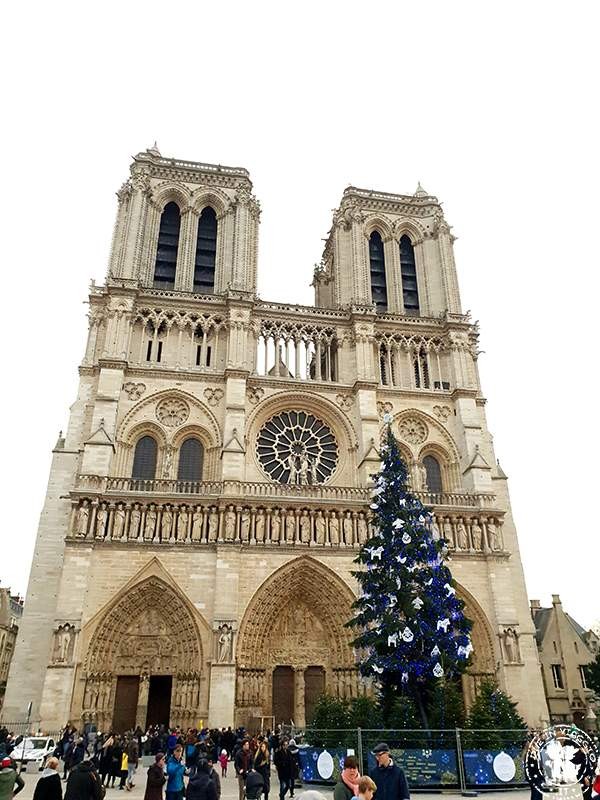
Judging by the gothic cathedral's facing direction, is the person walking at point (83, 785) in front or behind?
in front

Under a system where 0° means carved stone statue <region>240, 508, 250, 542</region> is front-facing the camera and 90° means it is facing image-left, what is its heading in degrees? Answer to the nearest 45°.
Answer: approximately 0°

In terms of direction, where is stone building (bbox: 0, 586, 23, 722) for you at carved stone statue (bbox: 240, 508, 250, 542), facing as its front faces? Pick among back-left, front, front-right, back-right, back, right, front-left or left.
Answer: back-right

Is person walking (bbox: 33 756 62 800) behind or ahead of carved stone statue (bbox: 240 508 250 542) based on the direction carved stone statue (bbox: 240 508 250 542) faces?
ahead

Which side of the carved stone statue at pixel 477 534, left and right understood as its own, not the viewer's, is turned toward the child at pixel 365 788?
front

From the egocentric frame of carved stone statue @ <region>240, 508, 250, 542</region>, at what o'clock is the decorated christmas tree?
The decorated christmas tree is roughly at 11 o'clock from the carved stone statue.

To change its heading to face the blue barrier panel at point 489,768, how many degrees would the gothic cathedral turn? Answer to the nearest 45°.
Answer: approximately 45° to its left

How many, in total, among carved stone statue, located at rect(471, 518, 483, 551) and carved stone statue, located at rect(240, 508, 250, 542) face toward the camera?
2
